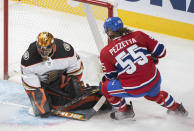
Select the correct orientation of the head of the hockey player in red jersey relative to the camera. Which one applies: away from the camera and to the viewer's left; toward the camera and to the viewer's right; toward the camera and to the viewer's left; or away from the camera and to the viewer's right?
away from the camera and to the viewer's left

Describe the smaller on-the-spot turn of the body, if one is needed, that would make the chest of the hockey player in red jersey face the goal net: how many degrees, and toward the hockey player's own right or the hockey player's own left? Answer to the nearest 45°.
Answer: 0° — they already face it

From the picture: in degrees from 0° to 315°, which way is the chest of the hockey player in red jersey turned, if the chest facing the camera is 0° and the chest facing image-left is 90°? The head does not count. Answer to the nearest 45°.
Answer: approximately 135°
